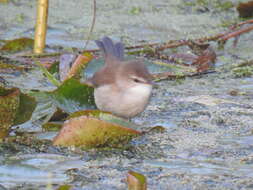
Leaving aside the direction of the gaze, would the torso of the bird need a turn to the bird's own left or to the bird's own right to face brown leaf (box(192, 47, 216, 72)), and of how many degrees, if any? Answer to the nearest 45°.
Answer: approximately 90° to the bird's own left

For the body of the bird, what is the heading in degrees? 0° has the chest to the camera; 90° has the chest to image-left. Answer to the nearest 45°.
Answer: approximately 315°

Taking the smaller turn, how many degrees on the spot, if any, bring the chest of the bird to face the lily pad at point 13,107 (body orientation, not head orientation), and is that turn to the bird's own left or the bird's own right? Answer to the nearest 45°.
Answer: approximately 90° to the bird's own right

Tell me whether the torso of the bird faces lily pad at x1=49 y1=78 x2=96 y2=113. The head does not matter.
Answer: no

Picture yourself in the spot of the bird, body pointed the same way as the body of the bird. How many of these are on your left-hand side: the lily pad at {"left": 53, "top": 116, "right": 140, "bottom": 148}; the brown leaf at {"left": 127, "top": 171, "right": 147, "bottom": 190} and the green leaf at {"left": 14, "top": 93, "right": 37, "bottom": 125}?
0

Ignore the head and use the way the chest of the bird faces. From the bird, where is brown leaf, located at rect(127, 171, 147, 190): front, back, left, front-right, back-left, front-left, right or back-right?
front-right

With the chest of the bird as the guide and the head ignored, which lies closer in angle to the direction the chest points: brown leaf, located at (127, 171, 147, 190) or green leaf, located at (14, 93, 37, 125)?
the brown leaf

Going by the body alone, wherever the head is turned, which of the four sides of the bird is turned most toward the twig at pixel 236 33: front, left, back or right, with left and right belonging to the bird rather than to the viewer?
left

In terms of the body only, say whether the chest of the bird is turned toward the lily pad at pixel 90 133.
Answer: no

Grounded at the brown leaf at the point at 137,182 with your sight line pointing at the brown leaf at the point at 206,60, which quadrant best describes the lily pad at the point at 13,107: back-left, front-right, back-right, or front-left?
front-left

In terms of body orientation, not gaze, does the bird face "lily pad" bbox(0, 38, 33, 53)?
no
